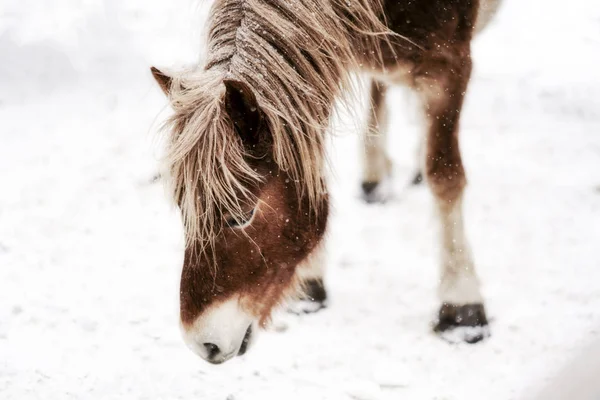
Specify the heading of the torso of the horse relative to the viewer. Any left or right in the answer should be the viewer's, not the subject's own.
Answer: facing the viewer and to the left of the viewer
